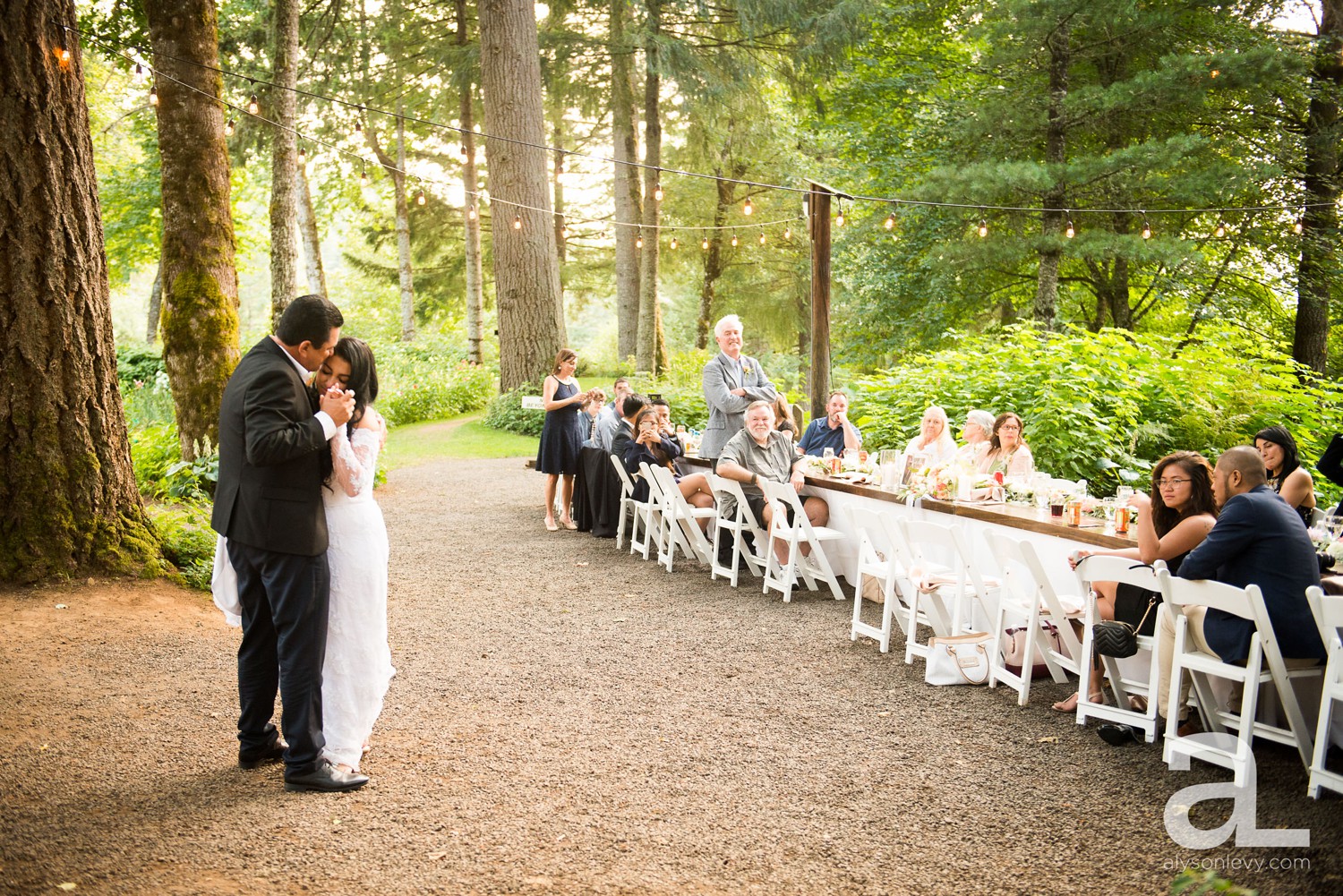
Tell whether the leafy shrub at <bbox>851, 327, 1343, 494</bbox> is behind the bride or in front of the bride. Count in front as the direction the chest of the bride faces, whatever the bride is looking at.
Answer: behind

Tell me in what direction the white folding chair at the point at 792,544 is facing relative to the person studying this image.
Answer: facing away from the viewer and to the right of the viewer

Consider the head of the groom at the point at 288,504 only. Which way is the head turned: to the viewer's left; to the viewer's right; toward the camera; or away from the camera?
to the viewer's right

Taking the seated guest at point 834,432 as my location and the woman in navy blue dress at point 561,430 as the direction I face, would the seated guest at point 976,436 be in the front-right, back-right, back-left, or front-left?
back-left

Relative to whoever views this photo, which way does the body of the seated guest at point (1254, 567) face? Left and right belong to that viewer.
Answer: facing away from the viewer and to the left of the viewer

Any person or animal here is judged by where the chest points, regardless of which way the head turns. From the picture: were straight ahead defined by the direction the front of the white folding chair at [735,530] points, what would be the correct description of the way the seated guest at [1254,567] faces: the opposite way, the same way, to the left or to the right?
to the left

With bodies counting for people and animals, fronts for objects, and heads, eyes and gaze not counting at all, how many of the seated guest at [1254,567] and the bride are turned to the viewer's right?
0

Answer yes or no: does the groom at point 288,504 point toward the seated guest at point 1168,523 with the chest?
yes

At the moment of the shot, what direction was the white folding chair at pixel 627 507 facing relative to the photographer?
facing away from the viewer and to the right of the viewer

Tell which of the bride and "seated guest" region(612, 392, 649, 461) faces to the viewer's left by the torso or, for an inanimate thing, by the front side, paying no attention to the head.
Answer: the bride

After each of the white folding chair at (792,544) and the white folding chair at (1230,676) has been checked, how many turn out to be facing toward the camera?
0

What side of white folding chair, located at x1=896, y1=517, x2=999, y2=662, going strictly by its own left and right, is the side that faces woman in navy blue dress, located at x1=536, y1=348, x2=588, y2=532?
left

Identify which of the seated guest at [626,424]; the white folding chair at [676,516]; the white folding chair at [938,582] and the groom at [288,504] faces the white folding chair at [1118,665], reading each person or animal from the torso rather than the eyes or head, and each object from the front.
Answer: the groom

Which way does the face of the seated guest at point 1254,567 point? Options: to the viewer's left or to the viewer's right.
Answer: to the viewer's left

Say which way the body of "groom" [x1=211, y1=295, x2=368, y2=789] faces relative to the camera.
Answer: to the viewer's right
